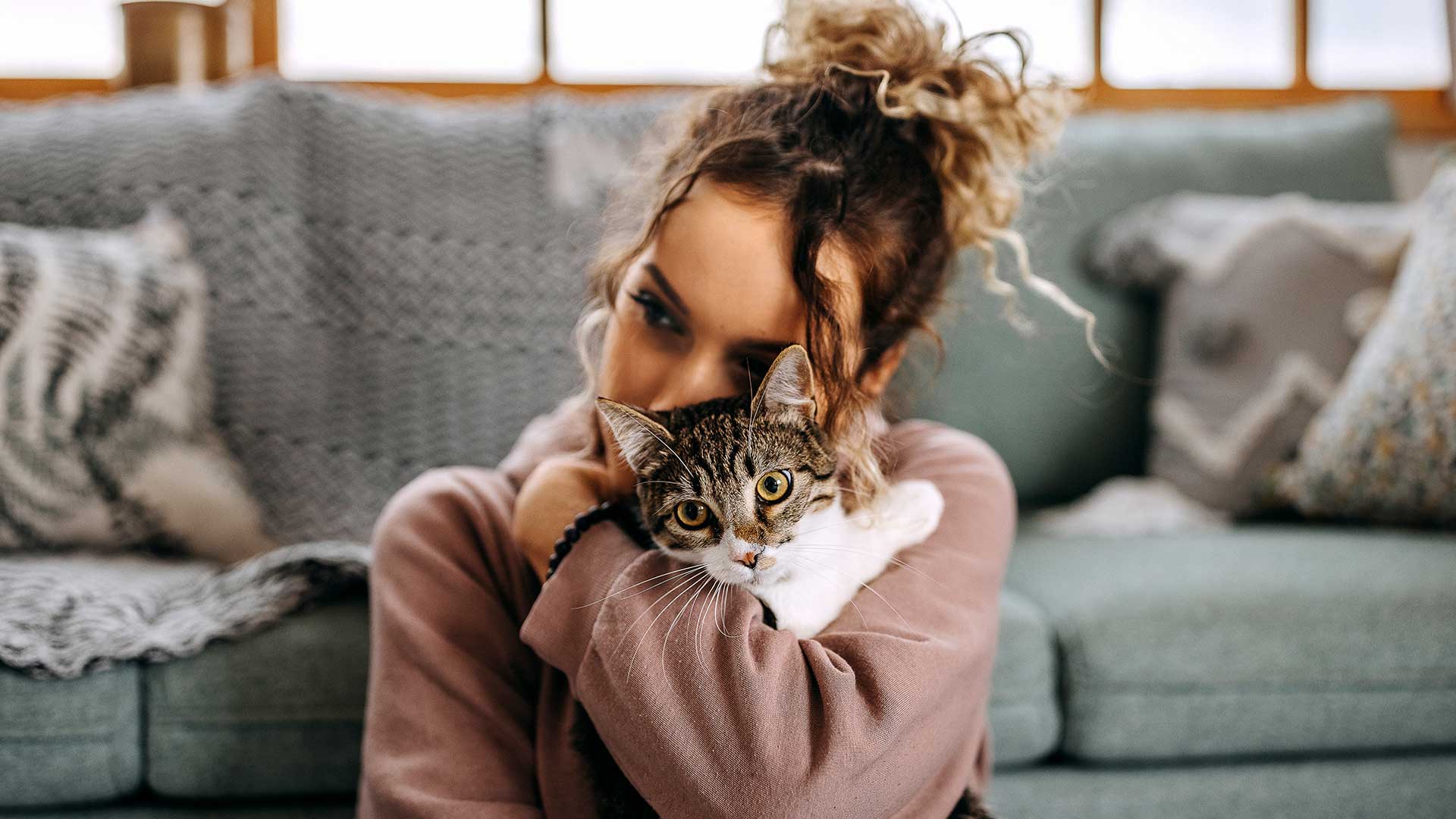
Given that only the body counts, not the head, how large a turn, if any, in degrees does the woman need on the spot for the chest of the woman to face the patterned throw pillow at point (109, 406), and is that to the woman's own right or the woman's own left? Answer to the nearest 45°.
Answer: approximately 135° to the woman's own right

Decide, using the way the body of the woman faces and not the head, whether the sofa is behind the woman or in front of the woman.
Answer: behind

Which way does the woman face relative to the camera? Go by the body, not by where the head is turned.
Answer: toward the camera

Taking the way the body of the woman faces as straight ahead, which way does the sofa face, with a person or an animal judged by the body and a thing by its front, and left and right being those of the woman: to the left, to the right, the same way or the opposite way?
the same way

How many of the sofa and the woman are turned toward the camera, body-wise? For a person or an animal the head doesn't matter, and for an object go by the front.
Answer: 2

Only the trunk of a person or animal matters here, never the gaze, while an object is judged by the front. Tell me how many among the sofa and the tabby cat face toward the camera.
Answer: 2

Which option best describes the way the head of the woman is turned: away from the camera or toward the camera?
toward the camera

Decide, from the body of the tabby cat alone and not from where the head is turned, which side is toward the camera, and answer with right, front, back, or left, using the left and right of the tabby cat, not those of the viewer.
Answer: front

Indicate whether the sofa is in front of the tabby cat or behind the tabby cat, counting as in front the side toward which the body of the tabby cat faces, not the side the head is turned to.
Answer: behind

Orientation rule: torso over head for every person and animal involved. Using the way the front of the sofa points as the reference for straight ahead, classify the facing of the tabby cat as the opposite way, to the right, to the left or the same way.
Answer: the same way
